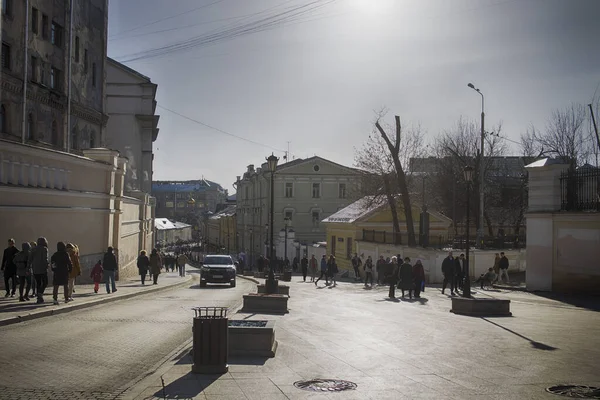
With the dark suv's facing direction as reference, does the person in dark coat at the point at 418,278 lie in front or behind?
in front

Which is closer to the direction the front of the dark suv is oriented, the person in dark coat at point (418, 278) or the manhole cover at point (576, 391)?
the manhole cover

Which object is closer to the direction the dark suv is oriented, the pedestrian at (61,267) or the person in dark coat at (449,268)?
the pedestrian

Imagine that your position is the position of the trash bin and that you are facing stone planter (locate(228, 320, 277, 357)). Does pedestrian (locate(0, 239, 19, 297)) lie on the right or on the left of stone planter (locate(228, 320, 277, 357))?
left

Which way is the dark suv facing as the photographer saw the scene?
facing the viewer
